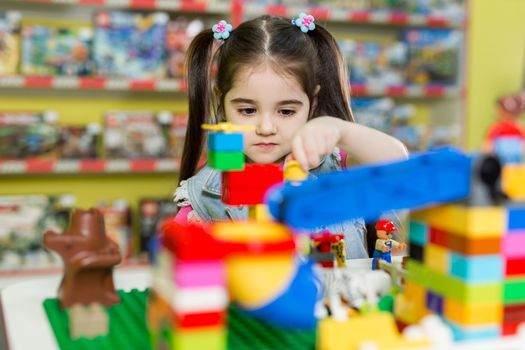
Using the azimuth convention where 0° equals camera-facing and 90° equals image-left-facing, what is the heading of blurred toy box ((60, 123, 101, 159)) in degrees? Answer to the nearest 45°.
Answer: approximately 0°

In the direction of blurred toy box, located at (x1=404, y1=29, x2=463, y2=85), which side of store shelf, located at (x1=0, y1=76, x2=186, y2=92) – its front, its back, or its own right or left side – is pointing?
left

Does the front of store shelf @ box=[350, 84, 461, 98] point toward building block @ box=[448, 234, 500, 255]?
yes

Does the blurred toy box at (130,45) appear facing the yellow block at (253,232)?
yes

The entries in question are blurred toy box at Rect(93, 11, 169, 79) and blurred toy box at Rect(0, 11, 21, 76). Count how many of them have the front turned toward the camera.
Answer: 2

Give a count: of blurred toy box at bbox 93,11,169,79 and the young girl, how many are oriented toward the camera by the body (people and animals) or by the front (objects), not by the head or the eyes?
2
